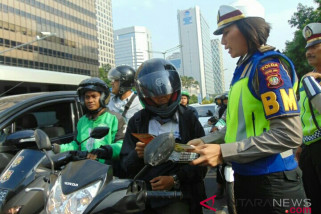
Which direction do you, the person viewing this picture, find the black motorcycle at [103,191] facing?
facing the viewer and to the left of the viewer

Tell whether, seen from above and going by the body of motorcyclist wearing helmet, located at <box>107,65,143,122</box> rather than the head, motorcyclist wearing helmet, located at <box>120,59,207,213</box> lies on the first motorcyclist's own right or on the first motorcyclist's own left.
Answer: on the first motorcyclist's own left

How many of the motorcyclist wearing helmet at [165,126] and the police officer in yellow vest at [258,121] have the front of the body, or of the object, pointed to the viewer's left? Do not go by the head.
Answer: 1

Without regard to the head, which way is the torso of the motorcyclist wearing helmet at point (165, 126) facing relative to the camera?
toward the camera

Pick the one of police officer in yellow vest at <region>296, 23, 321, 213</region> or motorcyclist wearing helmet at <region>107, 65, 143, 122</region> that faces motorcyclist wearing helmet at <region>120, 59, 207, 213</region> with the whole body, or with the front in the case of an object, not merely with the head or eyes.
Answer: the police officer in yellow vest

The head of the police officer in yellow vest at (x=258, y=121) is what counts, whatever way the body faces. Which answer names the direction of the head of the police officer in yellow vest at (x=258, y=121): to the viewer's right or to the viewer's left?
to the viewer's left

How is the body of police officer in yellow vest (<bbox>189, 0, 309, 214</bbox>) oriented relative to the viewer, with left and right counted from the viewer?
facing to the left of the viewer

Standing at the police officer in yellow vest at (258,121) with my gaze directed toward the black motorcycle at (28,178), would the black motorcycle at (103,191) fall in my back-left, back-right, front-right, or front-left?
front-left

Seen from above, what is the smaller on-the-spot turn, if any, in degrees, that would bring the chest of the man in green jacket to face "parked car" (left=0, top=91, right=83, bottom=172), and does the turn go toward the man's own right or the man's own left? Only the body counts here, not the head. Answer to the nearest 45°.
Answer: approximately 90° to the man's own right

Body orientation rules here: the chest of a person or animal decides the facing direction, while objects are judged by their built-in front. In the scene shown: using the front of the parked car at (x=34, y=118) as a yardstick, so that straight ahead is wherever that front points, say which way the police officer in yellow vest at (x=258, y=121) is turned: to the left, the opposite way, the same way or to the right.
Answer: to the right
